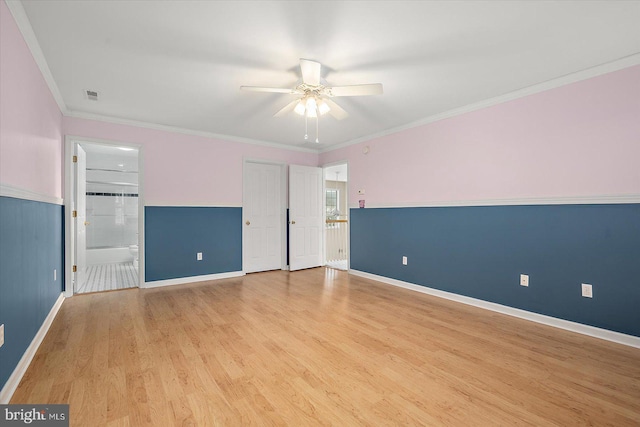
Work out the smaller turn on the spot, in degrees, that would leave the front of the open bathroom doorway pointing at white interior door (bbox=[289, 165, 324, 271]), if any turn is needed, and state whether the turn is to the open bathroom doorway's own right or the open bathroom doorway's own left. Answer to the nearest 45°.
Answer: approximately 45° to the open bathroom doorway's own left

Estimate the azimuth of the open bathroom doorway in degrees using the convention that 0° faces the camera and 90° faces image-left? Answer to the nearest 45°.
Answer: approximately 0°

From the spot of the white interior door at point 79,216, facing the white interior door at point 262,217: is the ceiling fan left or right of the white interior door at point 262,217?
right
